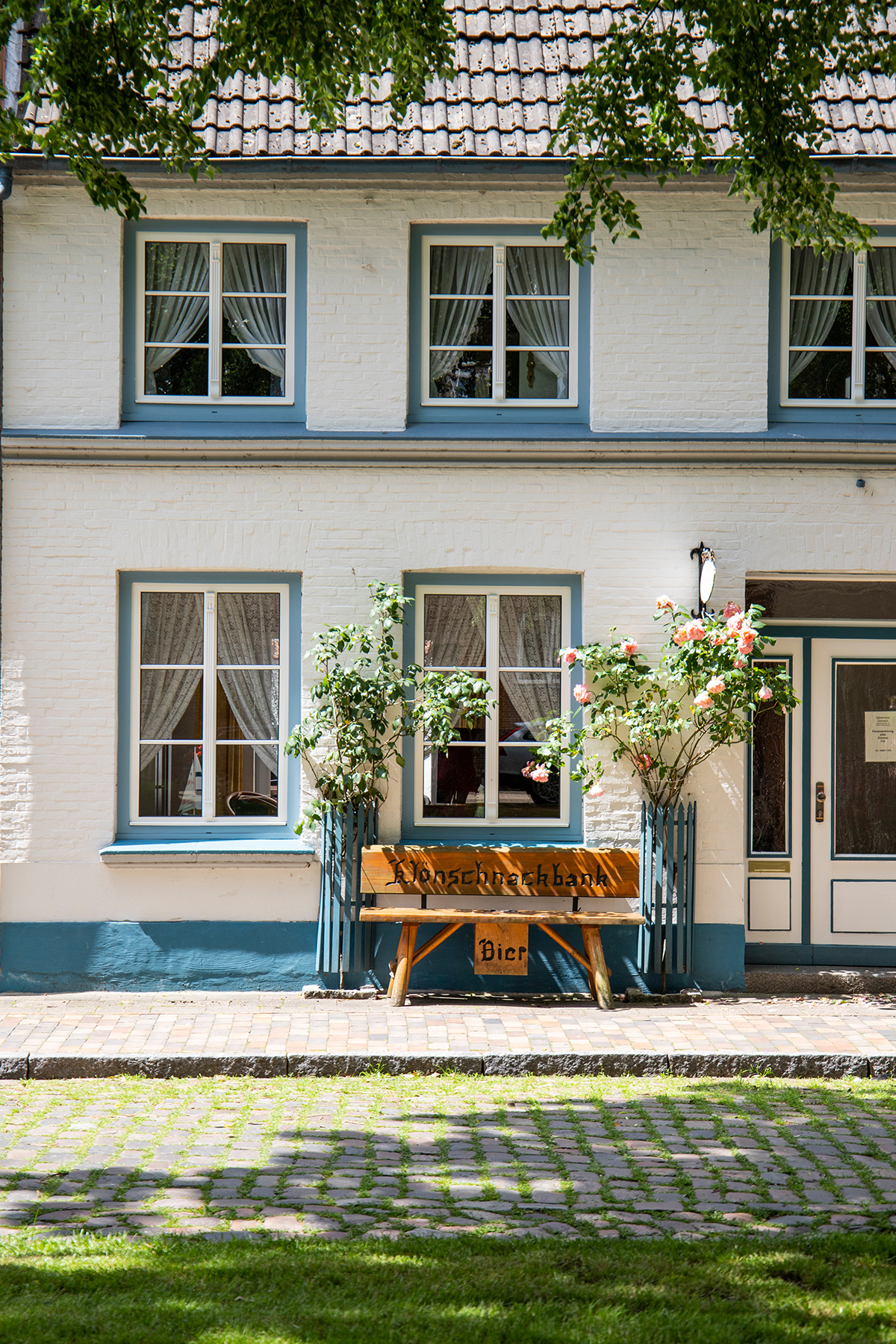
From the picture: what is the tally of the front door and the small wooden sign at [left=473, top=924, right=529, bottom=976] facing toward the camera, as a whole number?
2

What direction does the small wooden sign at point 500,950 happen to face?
toward the camera

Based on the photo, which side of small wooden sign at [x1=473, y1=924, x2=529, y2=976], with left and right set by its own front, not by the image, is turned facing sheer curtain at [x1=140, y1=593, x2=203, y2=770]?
right

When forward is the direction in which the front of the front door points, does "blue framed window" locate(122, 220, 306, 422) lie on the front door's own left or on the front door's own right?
on the front door's own right

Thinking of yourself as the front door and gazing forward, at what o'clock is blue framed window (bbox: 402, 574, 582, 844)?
The blue framed window is roughly at 2 o'clock from the front door.

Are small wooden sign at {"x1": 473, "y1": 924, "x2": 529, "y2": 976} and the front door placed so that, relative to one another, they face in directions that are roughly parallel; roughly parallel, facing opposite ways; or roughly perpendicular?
roughly parallel

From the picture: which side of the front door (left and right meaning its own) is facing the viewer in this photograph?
front

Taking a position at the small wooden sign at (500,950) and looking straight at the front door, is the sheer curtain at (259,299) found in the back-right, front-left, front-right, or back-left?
back-left
